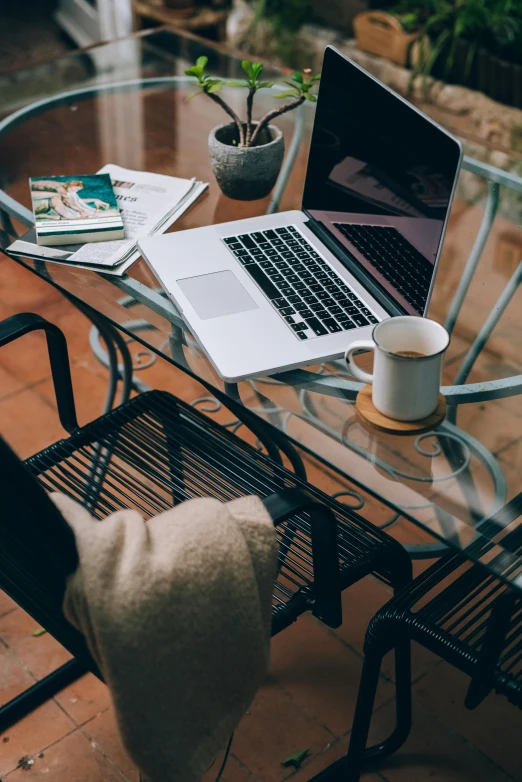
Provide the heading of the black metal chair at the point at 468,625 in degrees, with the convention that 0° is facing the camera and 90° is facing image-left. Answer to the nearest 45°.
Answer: approximately 135°

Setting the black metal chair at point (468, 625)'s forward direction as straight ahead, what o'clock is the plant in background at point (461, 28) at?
The plant in background is roughly at 1 o'clock from the black metal chair.

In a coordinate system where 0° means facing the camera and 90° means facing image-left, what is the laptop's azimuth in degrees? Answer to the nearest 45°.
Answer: approximately 45°

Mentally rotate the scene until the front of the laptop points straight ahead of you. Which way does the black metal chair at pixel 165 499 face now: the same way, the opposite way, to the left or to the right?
the opposite way

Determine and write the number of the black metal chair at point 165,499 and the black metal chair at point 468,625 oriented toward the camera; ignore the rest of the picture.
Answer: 0

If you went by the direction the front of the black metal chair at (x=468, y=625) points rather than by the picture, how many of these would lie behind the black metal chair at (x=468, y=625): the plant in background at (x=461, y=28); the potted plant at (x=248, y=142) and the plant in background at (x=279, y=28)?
0

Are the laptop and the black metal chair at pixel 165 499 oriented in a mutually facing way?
yes

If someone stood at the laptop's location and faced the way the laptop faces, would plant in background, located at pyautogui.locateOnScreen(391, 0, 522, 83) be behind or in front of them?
behind

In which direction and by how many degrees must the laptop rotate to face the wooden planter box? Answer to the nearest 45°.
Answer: approximately 135° to its right

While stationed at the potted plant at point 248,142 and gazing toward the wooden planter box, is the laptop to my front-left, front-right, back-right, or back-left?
back-right

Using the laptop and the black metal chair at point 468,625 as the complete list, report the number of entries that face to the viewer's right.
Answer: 0

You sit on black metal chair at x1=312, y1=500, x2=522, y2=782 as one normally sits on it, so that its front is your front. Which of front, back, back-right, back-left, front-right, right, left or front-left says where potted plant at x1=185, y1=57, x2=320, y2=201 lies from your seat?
front

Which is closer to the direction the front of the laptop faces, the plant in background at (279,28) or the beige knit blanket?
the beige knit blanket

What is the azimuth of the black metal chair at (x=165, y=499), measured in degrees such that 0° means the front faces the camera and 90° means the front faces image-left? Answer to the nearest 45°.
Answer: approximately 225°
